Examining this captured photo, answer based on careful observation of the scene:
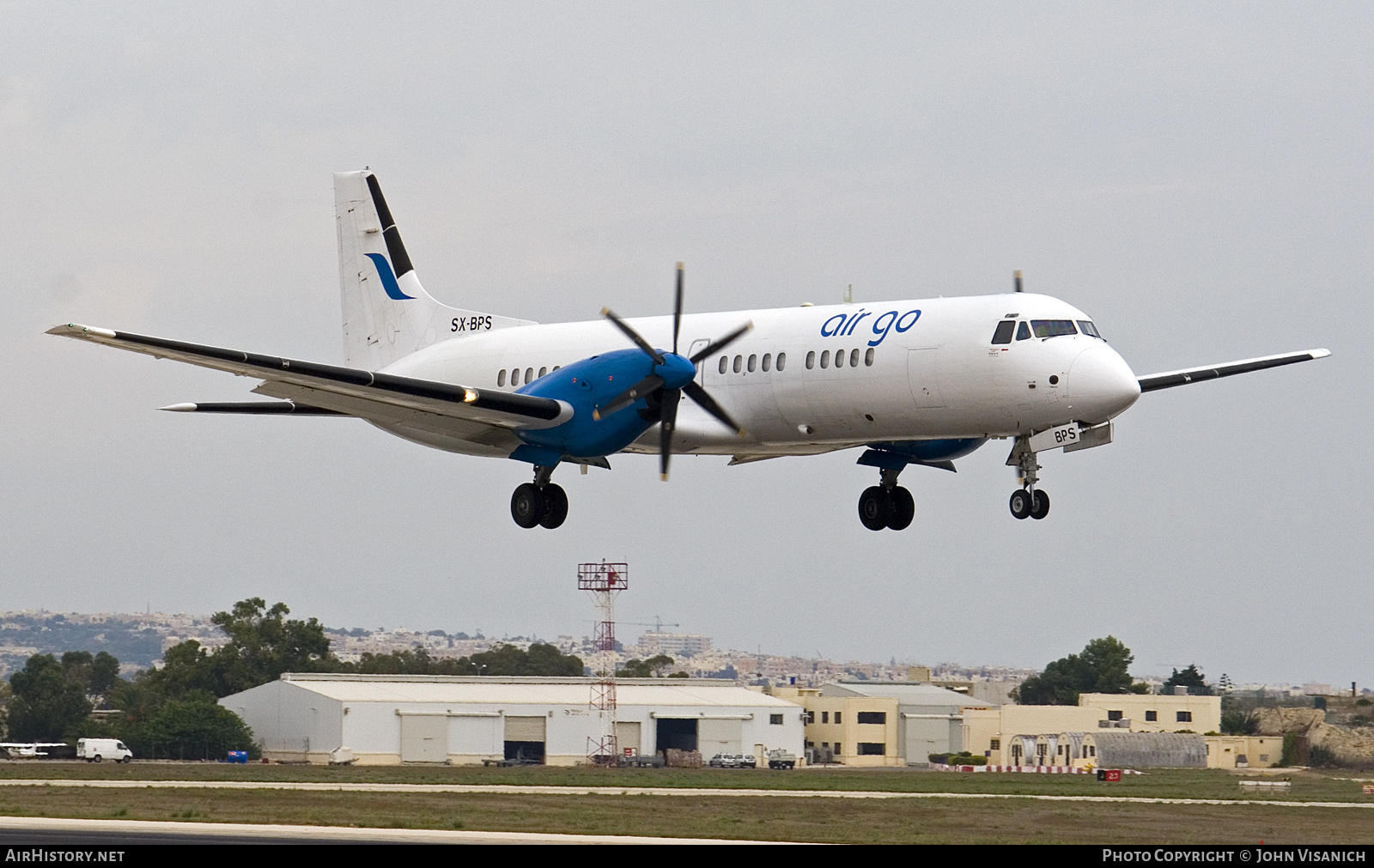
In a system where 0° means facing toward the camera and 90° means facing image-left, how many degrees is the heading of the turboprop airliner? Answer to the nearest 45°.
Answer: approximately 315°
